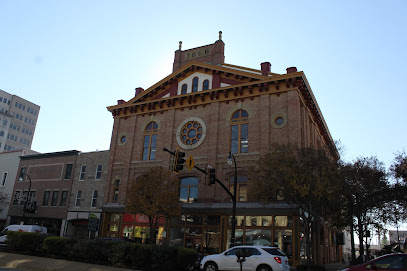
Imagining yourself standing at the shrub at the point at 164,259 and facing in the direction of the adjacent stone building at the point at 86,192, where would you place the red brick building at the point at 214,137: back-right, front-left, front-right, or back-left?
front-right

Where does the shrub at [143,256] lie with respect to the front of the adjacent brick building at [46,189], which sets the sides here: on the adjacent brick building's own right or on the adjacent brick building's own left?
on the adjacent brick building's own left

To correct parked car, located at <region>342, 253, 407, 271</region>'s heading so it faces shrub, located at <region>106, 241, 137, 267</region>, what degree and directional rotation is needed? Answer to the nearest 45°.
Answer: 0° — it already faces it

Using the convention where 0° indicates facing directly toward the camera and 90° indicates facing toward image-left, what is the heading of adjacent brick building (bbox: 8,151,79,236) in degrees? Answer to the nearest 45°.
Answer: approximately 45°

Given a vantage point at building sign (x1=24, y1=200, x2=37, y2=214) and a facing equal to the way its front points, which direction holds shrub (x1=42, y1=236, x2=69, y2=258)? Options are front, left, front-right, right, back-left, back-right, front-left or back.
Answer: front

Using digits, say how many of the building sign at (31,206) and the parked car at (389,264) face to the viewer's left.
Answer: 1

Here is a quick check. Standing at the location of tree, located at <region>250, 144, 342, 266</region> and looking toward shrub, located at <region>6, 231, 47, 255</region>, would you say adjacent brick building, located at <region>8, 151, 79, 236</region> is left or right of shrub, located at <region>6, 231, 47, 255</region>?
right

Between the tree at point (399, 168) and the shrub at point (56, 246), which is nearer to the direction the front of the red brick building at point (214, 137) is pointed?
the shrub

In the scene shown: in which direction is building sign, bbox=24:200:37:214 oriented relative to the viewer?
toward the camera

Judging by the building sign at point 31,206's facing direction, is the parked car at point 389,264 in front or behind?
in front

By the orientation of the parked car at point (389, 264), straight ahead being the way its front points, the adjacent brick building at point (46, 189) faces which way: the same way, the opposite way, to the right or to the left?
to the left

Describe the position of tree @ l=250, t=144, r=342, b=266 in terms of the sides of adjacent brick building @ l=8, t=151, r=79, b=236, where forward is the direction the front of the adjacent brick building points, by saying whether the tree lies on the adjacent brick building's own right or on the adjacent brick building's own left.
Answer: on the adjacent brick building's own left

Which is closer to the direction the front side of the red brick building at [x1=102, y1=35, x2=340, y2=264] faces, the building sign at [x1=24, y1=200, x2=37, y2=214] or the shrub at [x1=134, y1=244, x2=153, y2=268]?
the shrub

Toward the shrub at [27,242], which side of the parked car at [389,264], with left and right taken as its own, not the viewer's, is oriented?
front

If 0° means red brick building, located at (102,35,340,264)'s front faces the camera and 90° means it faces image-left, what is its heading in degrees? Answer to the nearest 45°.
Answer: approximately 45°

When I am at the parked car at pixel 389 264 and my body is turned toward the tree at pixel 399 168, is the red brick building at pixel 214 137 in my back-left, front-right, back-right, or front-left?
front-left

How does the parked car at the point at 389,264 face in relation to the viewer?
to the viewer's left
